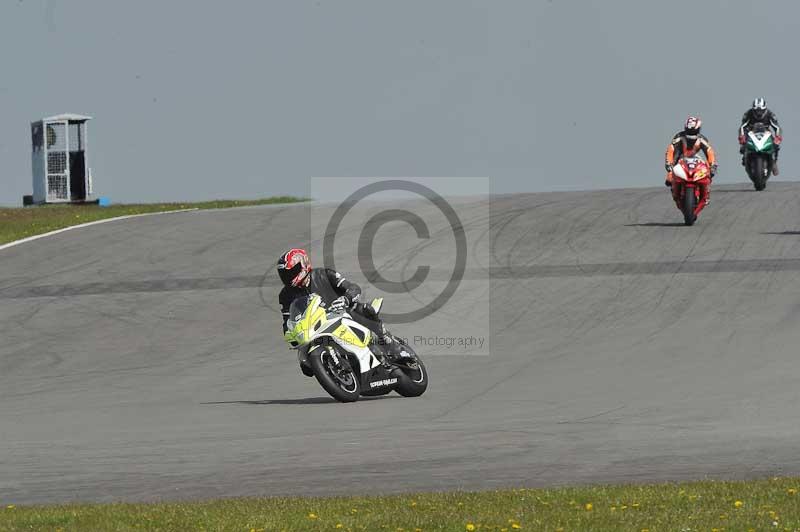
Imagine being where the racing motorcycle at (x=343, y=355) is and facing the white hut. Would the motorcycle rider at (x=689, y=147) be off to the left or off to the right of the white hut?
right

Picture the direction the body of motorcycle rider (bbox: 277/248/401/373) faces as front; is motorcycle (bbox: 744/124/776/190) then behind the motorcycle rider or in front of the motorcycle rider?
behind

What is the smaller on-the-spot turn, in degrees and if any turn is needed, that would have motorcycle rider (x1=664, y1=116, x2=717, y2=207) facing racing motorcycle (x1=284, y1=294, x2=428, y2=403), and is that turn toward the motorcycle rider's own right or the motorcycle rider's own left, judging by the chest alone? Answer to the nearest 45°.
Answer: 0° — they already face it

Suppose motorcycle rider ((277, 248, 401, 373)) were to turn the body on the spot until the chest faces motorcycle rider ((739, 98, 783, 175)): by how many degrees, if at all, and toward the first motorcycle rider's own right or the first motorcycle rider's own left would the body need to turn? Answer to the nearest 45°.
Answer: approximately 180°

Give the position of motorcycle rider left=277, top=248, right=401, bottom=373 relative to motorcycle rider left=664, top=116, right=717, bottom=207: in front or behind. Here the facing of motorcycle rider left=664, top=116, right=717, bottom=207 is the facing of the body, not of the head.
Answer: in front

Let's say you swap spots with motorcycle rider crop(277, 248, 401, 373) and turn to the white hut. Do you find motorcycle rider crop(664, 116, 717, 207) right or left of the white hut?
right

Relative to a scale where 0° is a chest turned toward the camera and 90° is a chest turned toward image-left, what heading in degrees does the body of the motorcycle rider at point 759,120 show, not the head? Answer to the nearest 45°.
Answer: approximately 0°

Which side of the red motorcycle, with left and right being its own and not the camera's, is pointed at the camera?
front

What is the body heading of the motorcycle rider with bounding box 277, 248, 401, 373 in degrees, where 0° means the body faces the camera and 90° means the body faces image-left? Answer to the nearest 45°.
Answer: approximately 45°

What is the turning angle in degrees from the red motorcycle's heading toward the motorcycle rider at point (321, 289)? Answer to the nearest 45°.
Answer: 0° — it already faces them
